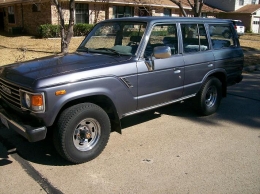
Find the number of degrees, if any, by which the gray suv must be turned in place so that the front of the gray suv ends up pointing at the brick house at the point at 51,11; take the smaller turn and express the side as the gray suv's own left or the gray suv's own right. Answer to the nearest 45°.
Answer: approximately 135° to the gray suv's own right

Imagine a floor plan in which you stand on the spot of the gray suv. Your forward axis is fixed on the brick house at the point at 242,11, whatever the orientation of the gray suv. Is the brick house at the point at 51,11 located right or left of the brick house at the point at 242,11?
left

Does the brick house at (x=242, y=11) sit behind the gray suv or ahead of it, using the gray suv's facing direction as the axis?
behind

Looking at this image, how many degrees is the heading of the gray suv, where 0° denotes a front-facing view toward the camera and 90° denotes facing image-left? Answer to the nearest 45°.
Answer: approximately 45°
